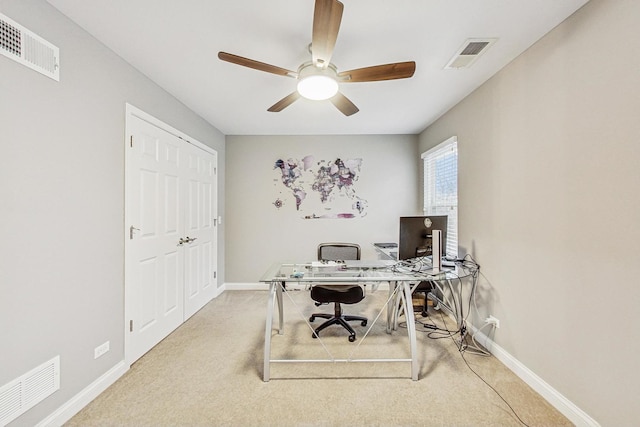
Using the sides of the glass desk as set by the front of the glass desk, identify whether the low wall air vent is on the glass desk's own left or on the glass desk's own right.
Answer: on the glass desk's own left

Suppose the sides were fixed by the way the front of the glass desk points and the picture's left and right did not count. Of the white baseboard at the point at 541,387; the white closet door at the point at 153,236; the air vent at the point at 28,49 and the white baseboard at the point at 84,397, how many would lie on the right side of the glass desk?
1

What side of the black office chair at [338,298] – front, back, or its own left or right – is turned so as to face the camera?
front

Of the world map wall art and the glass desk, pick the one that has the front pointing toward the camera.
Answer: the world map wall art

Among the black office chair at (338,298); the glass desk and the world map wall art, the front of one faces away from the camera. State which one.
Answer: the glass desk

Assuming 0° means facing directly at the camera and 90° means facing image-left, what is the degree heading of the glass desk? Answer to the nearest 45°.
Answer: approximately 180°

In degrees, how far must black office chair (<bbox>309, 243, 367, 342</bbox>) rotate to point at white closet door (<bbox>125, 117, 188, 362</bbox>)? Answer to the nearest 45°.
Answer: approximately 90° to its right

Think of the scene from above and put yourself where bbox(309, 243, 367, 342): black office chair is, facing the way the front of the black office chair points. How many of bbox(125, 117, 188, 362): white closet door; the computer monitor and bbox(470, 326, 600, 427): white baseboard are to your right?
1

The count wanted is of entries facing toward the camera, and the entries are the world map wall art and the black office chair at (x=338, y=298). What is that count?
2

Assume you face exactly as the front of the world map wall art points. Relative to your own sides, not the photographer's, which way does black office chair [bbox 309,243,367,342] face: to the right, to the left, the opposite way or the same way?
the same way

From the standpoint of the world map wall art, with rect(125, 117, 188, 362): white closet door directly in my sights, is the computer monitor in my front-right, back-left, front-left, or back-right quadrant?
front-left

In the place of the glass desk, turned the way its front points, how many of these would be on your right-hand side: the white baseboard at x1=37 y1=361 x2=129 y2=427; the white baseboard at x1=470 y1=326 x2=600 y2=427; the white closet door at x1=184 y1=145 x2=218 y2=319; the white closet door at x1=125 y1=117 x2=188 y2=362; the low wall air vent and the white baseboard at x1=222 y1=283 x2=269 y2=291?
1

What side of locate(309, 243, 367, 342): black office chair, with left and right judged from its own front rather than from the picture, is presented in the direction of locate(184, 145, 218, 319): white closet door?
right

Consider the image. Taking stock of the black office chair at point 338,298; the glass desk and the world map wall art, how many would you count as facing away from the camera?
1

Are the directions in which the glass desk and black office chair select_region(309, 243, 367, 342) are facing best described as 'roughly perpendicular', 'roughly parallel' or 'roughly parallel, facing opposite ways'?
roughly parallel, facing opposite ways

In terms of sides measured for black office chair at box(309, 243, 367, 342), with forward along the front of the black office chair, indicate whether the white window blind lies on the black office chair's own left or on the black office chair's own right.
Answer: on the black office chair's own left

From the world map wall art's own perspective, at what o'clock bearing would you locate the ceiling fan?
The ceiling fan is roughly at 12 o'clock from the world map wall art.
